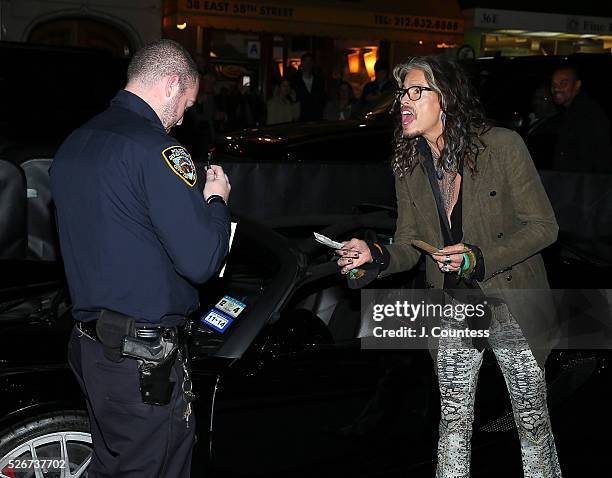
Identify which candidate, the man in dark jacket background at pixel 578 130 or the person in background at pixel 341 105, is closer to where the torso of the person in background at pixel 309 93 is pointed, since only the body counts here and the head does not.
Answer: the man in dark jacket background

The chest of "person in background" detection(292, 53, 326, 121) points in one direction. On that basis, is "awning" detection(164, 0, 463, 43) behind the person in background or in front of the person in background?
behind

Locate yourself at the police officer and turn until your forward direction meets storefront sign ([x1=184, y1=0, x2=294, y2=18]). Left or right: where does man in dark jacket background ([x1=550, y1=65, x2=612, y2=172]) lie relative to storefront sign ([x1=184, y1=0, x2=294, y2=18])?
right

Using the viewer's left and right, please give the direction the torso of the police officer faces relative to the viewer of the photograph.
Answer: facing away from the viewer and to the right of the viewer

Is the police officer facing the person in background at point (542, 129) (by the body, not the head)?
yes

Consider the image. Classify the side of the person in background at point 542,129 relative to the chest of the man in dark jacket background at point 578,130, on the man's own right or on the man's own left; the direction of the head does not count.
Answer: on the man's own right

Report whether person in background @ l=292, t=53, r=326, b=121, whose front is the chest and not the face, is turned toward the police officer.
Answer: yes

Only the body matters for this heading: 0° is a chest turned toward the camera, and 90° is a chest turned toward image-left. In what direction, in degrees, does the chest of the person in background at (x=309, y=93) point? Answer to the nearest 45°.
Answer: approximately 0°

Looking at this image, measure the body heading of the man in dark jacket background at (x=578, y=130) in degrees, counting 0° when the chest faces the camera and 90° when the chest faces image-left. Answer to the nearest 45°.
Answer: approximately 45°

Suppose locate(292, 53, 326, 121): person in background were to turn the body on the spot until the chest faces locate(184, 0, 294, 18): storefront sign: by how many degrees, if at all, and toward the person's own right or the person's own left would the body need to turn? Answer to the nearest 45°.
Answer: approximately 135° to the person's own right

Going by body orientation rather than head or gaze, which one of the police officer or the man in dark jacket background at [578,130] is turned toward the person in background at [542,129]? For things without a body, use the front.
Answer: the police officer

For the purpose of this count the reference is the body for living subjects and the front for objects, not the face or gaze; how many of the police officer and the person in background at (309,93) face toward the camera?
1

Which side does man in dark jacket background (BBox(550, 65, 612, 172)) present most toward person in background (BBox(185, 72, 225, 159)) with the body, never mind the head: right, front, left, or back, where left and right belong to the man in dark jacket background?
right

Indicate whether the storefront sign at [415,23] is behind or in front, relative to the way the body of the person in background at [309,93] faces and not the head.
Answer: behind
